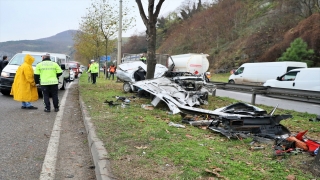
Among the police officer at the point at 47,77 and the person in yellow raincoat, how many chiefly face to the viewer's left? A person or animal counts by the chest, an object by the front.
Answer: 0

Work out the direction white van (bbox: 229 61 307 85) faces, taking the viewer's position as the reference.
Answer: facing away from the viewer and to the left of the viewer

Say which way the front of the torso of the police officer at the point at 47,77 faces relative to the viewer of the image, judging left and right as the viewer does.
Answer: facing away from the viewer

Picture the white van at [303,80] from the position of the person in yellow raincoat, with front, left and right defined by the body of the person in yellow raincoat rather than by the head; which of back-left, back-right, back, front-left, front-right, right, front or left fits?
front-right

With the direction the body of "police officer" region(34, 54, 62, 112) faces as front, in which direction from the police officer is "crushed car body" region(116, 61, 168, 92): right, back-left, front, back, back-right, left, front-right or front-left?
front-right

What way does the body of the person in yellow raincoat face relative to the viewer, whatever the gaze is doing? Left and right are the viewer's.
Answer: facing away from the viewer and to the right of the viewer
